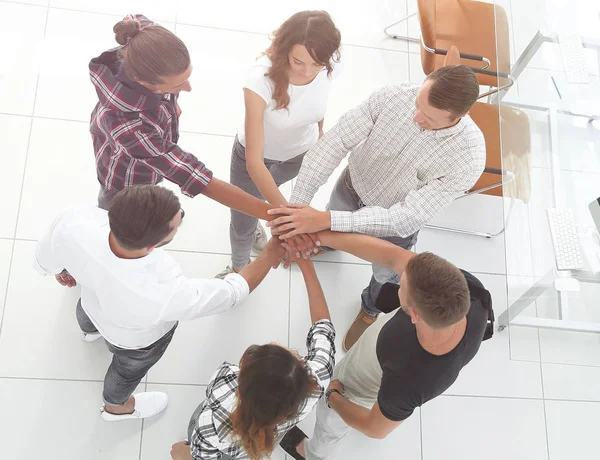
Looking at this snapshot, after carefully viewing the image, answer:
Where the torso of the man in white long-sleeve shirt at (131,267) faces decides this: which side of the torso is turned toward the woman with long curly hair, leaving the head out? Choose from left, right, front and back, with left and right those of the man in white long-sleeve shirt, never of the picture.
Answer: front

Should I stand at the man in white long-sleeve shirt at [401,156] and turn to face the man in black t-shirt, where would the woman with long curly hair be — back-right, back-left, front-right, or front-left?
back-right

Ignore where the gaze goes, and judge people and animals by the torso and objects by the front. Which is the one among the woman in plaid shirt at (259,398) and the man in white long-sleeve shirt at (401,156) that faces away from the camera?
the woman in plaid shirt

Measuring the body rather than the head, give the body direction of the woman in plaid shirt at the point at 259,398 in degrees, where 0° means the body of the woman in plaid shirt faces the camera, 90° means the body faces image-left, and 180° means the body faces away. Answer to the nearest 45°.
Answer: approximately 180°

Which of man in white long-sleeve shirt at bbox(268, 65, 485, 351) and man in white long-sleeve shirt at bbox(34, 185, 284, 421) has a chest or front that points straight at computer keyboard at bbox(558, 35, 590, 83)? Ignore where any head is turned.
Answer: man in white long-sleeve shirt at bbox(34, 185, 284, 421)

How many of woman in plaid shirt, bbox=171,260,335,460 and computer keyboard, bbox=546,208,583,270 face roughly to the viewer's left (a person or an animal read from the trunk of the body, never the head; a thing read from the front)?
1

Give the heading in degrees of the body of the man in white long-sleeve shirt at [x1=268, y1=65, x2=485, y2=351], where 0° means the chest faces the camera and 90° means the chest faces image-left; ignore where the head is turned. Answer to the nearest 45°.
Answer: approximately 45°

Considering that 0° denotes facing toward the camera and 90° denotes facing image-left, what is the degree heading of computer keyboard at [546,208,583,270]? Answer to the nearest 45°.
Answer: approximately 90°

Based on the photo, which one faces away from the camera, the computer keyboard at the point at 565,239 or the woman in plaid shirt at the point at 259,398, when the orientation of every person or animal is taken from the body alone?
the woman in plaid shirt

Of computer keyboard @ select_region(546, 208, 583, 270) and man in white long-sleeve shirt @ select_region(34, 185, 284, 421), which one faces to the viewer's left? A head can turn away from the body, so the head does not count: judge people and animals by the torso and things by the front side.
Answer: the computer keyboard
